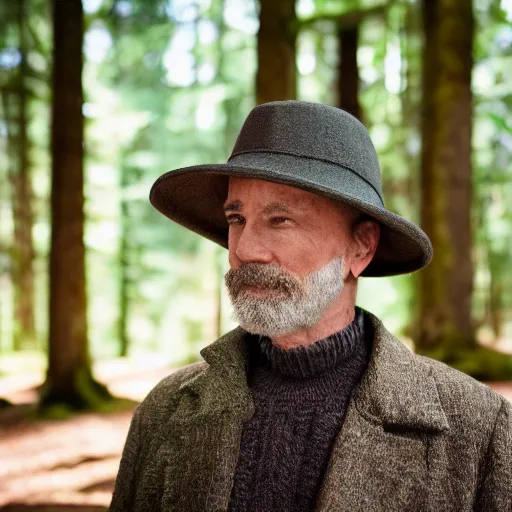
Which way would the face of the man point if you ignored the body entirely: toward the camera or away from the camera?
toward the camera

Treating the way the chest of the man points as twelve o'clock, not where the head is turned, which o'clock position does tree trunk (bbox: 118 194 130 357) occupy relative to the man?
The tree trunk is roughly at 4 o'clock from the man.

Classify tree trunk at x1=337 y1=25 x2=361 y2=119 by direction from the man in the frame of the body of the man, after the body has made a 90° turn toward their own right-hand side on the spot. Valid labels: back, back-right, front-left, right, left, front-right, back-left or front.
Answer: front-right

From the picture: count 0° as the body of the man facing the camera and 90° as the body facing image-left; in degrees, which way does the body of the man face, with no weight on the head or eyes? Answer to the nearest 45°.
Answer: approximately 45°

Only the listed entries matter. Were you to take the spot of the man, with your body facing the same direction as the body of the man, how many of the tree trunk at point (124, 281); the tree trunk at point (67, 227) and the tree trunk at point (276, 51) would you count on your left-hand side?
0

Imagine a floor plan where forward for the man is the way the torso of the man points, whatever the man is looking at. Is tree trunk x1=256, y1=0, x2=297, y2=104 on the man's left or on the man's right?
on the man's right
